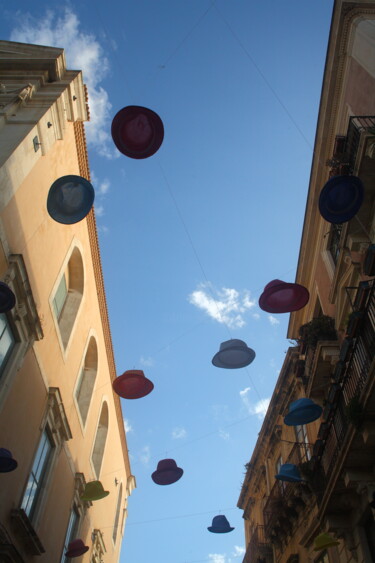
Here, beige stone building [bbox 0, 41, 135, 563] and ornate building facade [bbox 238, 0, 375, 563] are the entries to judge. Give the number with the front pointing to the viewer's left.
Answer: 1

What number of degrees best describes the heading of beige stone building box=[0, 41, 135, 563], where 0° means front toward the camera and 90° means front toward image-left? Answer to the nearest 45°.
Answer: approximately 270°

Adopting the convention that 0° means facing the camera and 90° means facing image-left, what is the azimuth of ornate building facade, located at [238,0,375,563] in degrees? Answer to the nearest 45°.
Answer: approximately 90°

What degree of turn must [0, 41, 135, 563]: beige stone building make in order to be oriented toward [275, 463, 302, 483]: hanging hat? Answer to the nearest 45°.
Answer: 0° — it already faces it
